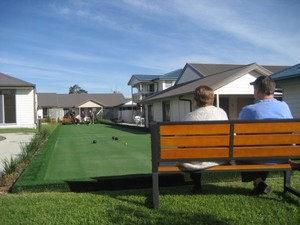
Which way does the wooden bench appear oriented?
away from the camera

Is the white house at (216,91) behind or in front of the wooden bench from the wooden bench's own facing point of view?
in front

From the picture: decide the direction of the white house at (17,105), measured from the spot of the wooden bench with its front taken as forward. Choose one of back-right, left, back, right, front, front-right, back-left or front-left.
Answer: front-left

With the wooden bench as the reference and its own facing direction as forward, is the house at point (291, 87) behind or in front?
in front

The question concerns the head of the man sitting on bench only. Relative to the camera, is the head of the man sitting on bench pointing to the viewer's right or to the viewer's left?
to the viewer's left
